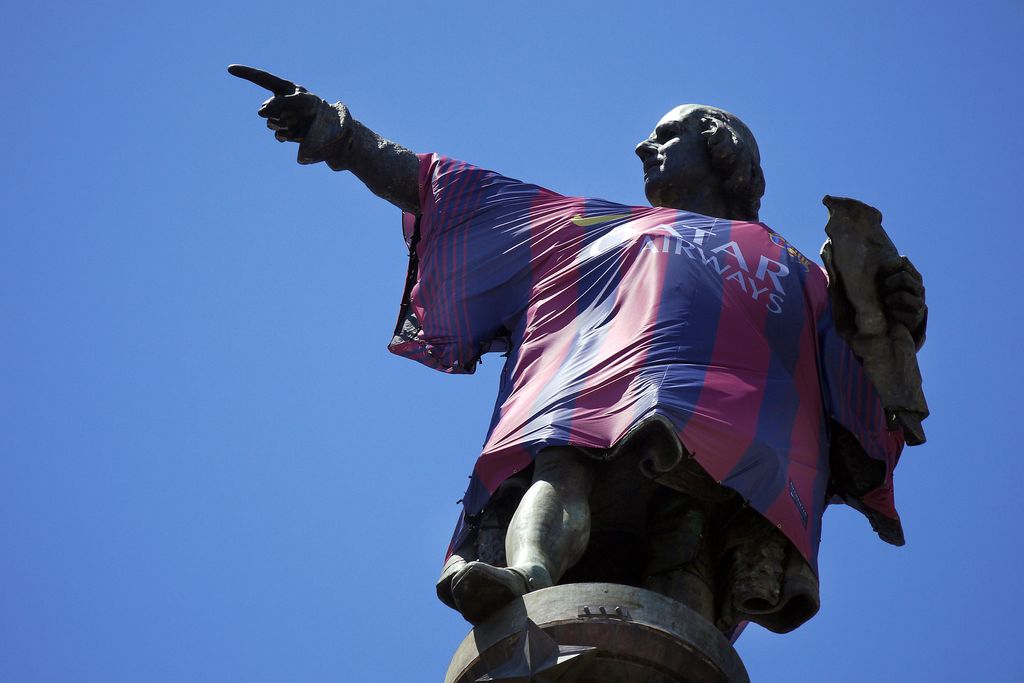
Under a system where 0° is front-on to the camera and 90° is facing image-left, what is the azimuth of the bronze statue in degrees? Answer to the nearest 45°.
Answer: approximately 45°
